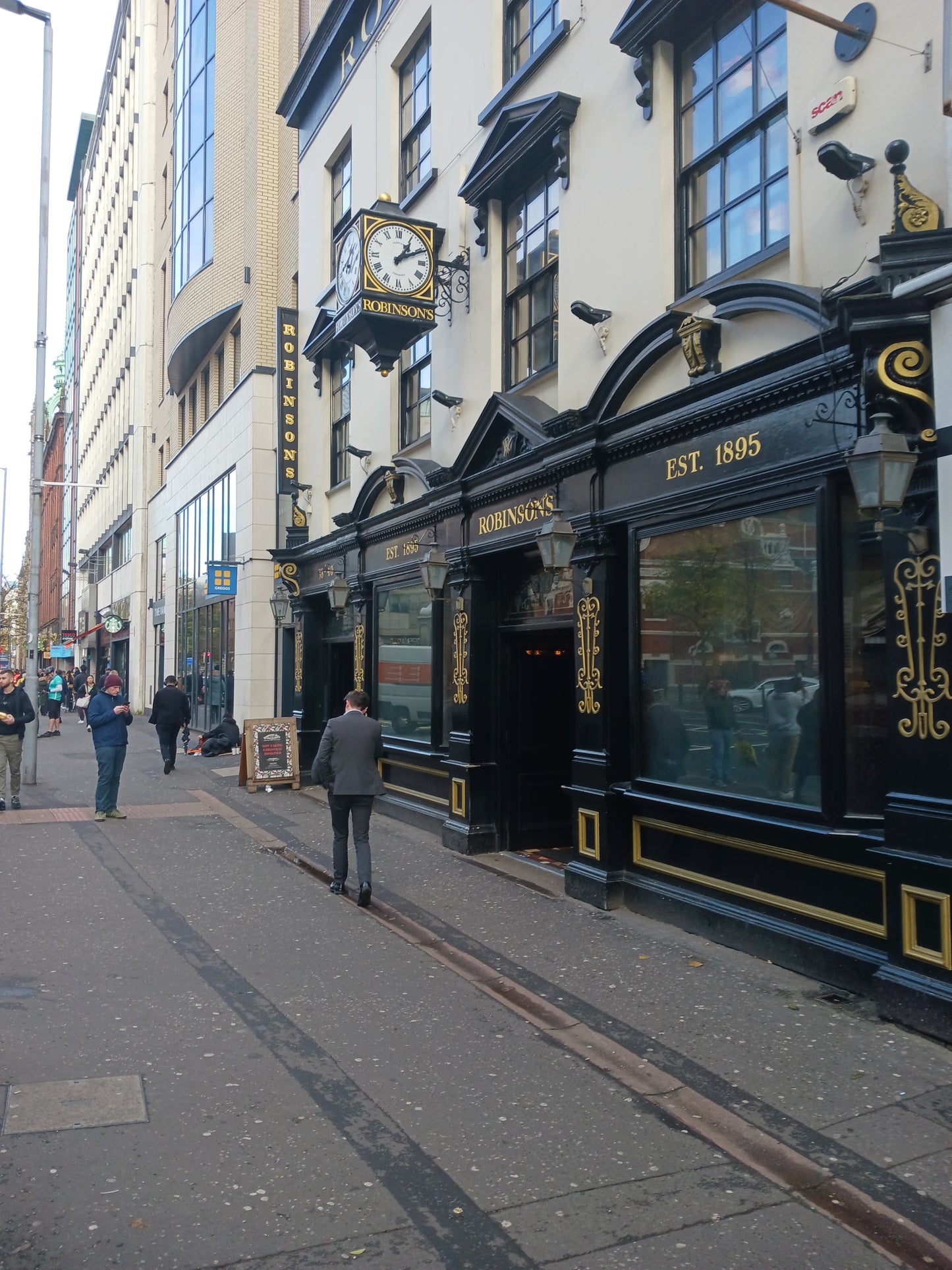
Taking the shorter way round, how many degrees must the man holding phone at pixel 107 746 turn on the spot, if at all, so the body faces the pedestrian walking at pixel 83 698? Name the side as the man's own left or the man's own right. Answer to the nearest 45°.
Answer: approximately 135° to the man's own left

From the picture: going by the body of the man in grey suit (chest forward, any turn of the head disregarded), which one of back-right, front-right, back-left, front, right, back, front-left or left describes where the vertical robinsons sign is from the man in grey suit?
front

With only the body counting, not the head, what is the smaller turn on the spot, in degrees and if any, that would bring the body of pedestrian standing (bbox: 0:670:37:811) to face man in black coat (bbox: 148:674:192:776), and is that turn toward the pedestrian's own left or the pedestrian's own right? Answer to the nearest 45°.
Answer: approximately 135° to the pedestrian's own left

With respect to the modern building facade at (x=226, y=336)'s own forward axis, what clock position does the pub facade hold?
The pub facade is roughly at 10 o'clock from the modern building facade.

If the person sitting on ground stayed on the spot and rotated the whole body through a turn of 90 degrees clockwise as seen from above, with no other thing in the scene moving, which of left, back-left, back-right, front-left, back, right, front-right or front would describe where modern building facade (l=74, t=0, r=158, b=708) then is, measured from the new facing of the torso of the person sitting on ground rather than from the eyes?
front

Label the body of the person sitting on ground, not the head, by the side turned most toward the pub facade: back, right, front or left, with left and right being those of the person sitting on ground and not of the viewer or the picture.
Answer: left

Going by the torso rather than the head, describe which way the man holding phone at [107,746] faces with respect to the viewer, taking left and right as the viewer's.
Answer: facing the viewer and to the right of the viewer

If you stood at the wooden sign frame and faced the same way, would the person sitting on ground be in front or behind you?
behind

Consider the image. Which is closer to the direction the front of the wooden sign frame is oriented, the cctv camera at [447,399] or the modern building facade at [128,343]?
the cctv camera

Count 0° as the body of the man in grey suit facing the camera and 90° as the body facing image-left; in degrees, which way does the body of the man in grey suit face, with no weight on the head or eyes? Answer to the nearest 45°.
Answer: approximately 180°

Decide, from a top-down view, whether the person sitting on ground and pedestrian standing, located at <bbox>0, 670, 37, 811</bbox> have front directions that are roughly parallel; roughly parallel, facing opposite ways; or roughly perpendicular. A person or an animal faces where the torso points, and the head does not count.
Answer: roughly perpendicular

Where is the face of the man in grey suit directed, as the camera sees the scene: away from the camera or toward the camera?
away from the camera

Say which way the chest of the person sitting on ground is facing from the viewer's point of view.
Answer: to the viewer's left

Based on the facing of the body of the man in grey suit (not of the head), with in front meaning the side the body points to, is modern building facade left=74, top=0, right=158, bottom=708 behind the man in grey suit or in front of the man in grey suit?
in front
